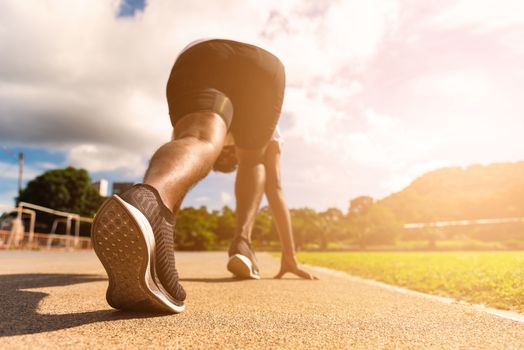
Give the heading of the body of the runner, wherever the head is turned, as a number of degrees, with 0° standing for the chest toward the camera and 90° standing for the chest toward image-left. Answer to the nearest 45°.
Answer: approximately 180°

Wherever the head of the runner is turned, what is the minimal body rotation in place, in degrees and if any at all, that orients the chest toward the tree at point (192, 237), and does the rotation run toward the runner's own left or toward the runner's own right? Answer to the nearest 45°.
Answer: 0° — they already face it

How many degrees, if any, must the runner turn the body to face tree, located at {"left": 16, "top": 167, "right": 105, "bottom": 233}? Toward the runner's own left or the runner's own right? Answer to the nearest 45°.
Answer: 0° — they already face it
